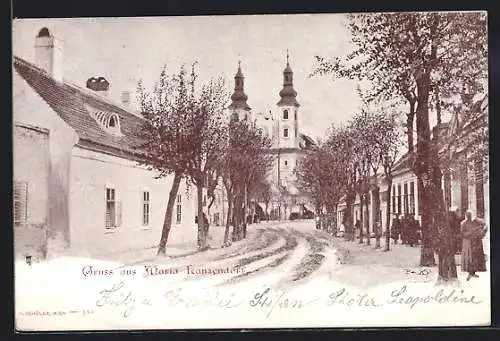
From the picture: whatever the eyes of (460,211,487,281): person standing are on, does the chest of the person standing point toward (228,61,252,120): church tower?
no

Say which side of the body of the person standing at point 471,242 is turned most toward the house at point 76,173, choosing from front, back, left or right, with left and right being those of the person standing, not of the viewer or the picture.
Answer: right
